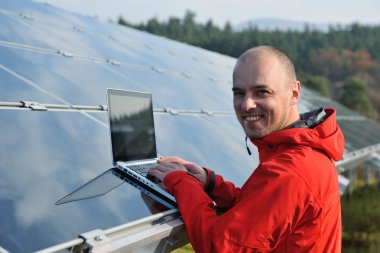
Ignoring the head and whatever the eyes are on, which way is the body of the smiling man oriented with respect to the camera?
to the viewer's left

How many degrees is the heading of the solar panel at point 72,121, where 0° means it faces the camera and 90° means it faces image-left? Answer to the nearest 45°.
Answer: approximately 315°

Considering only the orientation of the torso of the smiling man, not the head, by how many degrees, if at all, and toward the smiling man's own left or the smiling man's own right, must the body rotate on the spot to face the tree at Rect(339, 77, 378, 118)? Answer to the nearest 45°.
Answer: approximately 90° to the smiling man's own right

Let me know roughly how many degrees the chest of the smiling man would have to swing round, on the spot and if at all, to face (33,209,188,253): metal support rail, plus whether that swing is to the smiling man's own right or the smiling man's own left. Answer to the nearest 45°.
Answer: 0° — they already face it

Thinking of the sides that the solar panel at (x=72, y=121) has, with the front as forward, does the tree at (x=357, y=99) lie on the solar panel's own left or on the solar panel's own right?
on the solar panel's own left
